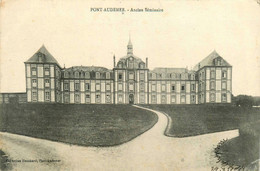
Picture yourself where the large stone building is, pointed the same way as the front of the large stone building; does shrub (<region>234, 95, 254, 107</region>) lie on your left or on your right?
on your left

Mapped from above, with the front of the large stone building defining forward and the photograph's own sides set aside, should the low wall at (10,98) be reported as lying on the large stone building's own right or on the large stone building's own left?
on the large stone building's own right

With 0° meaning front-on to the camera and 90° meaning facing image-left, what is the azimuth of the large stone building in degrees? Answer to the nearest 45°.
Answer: approximately 0°
